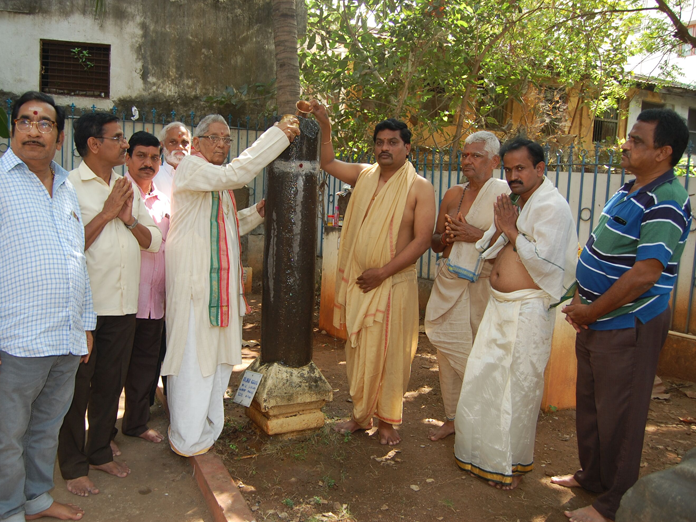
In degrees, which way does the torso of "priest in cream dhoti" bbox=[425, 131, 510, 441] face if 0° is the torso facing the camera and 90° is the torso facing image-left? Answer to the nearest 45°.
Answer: approximately 45°

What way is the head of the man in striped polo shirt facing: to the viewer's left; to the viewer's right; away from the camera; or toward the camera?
to the viewer's left

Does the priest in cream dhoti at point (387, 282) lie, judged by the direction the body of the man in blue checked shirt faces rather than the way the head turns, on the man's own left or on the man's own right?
on the man's own left

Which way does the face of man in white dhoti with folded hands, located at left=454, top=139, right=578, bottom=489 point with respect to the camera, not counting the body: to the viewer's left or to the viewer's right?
to the viewer's left

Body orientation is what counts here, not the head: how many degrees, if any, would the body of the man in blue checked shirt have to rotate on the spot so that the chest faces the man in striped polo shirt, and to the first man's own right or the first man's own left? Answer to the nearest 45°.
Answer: approximately 45° to the first man's own left
